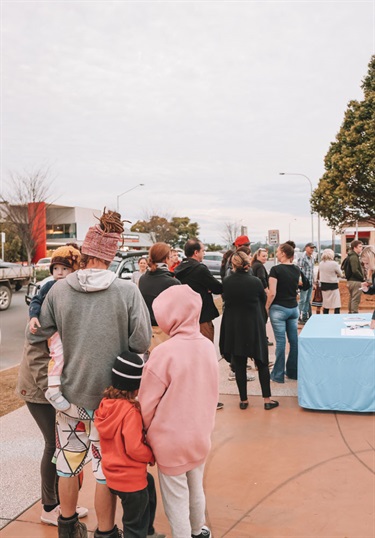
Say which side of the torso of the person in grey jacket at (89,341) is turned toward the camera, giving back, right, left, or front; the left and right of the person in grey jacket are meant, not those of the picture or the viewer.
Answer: back

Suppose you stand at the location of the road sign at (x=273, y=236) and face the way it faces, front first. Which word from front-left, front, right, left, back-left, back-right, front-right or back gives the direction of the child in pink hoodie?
front

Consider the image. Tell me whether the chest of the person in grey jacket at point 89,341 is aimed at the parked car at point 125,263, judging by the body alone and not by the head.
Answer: yes

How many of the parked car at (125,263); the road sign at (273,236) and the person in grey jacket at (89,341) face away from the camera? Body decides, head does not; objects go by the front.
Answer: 1

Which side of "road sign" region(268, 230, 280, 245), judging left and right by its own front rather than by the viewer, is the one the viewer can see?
front

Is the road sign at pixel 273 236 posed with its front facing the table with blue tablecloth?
yes

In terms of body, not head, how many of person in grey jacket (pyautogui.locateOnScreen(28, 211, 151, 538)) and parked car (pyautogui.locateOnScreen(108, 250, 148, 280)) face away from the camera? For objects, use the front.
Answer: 1

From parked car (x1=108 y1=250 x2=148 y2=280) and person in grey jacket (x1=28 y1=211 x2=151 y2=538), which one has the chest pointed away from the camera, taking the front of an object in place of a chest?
the person in grey jacket

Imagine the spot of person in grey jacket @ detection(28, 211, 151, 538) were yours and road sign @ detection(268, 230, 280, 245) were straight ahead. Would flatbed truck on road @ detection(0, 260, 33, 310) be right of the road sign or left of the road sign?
left

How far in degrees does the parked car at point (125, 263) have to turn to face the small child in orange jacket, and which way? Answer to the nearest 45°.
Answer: approximately 45° to its left

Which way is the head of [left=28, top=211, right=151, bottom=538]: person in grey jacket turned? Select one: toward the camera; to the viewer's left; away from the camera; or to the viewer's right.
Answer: away from the camera

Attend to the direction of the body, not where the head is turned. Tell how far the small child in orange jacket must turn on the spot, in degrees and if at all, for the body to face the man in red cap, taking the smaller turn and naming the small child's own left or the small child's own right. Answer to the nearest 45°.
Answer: approximately 45° to the small child's own left

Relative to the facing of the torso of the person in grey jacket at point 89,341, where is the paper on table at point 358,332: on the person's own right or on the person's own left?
on the person's own right

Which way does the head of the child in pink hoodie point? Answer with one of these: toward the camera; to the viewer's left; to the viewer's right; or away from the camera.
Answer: away from the camera

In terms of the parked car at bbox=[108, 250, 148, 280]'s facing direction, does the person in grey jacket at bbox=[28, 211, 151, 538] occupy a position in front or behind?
in front

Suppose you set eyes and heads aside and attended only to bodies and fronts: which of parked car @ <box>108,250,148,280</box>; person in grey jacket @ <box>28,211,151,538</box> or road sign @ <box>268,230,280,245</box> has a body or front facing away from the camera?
the person in grey jacket

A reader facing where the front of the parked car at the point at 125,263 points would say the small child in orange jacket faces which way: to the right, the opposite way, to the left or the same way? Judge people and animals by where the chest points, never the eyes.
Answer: the opposite way
